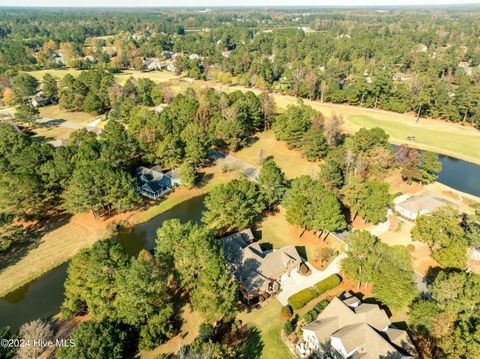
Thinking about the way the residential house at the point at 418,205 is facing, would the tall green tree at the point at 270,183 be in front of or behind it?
in front

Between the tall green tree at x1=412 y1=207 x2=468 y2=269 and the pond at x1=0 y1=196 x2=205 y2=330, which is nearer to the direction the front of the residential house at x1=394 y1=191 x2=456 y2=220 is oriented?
the pond

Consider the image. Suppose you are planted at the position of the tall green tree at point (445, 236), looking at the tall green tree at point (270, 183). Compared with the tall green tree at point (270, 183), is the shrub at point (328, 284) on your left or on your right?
left

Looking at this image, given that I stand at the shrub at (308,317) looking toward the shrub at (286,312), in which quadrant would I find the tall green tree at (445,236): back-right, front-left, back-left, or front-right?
back-right

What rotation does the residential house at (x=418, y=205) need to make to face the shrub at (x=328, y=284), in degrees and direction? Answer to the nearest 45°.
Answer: approximately 45° to its left

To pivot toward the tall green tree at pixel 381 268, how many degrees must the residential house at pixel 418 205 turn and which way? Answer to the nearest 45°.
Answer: approximately 45° to its left

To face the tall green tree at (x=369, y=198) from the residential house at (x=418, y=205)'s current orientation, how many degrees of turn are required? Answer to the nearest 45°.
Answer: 0° — it already faces it

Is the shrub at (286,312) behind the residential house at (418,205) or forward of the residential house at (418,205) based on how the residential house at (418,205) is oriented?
forward

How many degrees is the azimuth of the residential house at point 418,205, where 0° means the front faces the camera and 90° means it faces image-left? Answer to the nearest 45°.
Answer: approximately 45°

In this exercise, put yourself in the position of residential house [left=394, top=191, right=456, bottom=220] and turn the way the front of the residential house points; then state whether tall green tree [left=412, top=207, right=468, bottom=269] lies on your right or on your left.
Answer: on your left

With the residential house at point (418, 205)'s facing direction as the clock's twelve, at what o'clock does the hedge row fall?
The hedge row is roughly at 11 o'clock from the residential house.

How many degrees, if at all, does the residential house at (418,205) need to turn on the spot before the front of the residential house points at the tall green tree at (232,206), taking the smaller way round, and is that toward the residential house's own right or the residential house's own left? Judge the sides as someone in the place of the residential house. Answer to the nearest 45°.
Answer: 0° — it already faces it

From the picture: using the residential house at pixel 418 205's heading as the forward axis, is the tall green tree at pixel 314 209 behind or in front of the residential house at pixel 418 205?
in front
